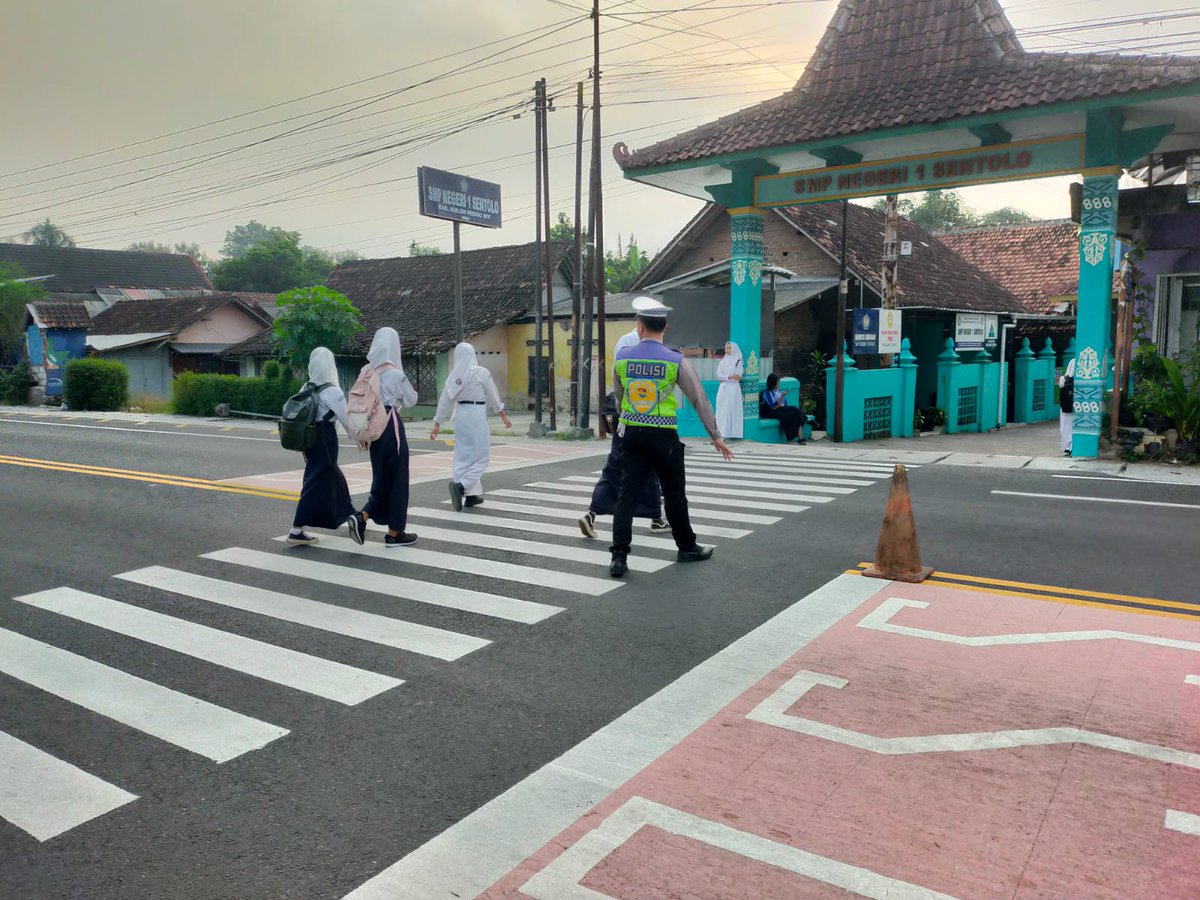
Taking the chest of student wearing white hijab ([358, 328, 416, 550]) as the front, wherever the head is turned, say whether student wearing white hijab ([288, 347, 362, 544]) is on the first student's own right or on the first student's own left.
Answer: on the first student's own left

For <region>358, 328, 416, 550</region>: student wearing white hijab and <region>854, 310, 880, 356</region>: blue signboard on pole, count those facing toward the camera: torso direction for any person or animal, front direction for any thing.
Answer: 1

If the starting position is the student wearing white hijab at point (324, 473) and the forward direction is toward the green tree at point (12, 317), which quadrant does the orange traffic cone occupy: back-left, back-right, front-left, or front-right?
back-right

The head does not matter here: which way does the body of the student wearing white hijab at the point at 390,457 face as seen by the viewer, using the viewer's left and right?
facing away from the viewer and to the right of the viewer

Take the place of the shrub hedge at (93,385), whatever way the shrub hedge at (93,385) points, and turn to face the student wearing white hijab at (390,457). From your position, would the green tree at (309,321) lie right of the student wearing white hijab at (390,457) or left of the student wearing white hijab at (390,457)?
left

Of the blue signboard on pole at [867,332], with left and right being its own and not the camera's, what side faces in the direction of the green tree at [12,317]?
right

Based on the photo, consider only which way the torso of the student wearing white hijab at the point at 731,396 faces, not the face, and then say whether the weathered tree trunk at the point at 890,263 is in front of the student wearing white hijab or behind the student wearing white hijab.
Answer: behind

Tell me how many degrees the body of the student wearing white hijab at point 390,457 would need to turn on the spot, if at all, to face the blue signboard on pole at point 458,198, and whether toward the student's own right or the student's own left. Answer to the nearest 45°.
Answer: approximately 45° to the student's own left

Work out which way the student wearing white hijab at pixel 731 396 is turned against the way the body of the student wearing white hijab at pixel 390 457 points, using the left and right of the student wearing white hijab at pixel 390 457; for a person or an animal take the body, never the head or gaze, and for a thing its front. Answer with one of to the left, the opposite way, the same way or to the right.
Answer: the opposite way

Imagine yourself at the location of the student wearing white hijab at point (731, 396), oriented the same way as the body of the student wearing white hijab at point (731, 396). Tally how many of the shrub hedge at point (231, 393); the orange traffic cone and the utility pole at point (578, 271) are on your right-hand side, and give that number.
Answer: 2

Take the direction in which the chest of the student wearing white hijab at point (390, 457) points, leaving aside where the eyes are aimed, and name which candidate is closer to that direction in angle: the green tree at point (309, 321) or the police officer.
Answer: the green tree

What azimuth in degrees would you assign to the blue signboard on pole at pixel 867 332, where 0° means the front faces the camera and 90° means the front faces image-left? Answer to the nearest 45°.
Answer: approximately 0°

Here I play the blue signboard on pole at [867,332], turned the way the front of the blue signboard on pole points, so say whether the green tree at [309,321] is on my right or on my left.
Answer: on my right

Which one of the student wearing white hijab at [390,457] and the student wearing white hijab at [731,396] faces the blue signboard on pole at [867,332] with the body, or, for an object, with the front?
the student wearing white hijab at [390,457]

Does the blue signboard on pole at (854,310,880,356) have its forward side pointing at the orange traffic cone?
yes

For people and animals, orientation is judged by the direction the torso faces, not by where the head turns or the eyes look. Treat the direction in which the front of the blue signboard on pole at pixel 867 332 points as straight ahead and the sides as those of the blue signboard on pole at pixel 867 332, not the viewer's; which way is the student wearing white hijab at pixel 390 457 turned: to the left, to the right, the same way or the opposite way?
the opposite way
